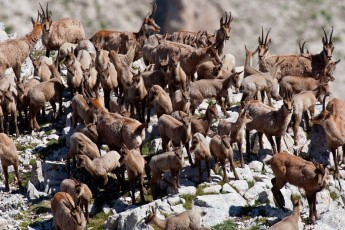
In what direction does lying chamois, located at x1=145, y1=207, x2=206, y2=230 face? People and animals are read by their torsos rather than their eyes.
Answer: to the viewer's left

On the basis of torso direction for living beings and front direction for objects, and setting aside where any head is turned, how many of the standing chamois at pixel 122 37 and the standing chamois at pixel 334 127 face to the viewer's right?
1

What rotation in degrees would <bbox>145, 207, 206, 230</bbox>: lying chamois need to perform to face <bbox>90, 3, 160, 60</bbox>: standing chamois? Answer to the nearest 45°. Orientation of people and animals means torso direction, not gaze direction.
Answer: approximately 90° to its right

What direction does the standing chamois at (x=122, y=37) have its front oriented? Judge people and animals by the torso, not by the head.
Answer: to the viewer's right

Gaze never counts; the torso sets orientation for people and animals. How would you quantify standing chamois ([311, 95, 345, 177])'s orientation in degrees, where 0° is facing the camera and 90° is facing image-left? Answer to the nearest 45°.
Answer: approximately 45°

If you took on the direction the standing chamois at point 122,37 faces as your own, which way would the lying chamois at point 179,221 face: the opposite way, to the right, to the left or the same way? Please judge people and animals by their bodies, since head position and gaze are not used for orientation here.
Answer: the opposite way
